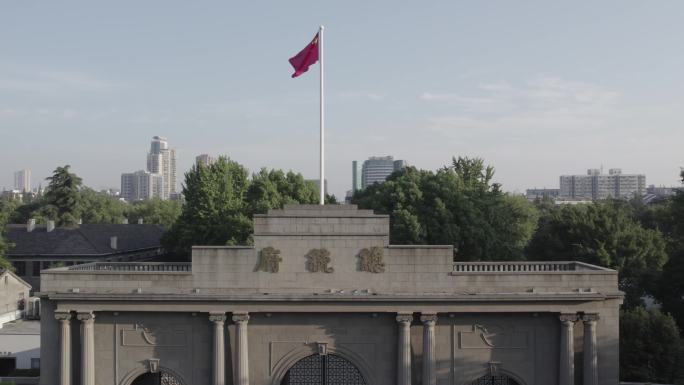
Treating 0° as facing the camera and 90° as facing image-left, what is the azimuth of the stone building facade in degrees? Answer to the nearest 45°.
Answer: approximately 0°

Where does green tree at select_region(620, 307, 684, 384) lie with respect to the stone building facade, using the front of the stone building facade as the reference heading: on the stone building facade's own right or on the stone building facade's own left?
on the stone building facade's own left

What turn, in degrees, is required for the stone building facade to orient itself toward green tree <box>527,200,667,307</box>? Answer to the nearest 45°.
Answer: approximately 135° to its left

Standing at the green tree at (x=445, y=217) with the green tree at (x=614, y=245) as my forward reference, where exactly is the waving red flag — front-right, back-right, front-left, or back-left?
back-right

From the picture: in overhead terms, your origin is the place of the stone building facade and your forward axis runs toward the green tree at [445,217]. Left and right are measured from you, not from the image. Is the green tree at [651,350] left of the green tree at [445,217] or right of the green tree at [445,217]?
right

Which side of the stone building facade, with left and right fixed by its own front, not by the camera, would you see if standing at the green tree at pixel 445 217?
back
